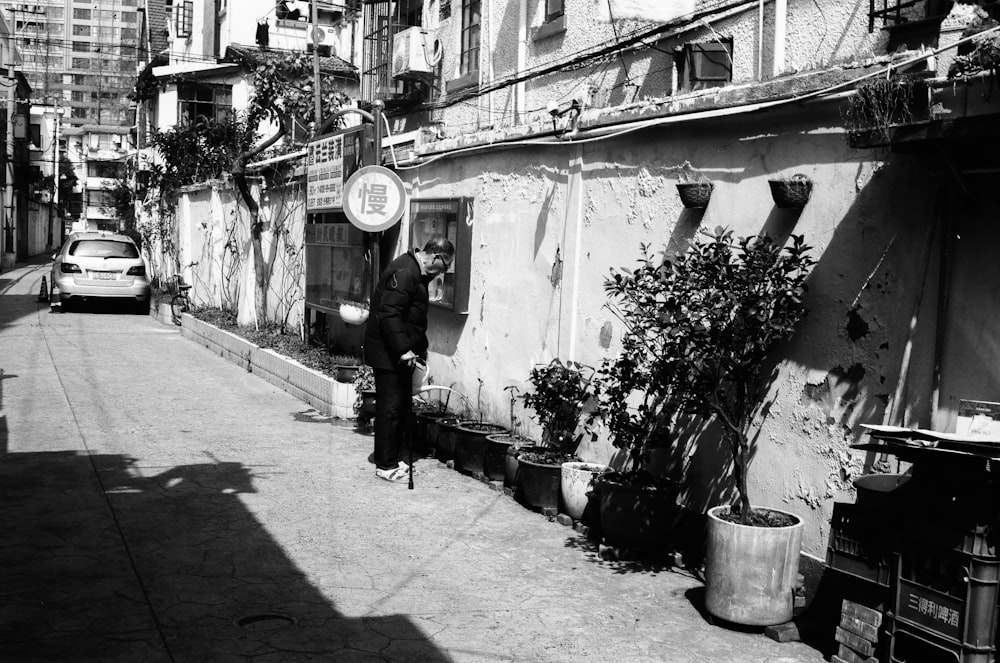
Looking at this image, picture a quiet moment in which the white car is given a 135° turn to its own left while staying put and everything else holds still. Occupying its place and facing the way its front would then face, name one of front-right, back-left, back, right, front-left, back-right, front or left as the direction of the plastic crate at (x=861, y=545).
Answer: front-left

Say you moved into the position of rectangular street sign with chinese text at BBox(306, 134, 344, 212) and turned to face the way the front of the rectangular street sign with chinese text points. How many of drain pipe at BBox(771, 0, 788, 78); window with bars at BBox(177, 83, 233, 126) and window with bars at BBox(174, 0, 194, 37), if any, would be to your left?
1

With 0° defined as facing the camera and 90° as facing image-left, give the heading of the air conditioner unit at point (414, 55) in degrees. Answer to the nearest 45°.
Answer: approximately 45°

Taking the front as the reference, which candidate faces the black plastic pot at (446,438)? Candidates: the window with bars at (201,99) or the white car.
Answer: the window with bars

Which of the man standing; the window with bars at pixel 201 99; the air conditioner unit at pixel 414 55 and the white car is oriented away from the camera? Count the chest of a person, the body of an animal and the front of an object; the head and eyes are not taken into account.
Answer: the white car

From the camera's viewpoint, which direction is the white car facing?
away from the camera

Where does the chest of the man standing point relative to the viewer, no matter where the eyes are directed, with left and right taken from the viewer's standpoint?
facing to the right of the viewer

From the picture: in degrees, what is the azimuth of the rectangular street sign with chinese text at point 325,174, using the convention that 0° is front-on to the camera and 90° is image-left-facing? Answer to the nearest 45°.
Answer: approximately 45°

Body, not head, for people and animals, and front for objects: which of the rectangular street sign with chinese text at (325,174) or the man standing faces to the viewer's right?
the man standing
